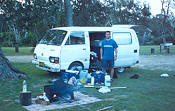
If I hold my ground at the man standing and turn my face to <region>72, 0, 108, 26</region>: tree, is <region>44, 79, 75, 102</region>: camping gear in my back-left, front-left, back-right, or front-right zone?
back-left

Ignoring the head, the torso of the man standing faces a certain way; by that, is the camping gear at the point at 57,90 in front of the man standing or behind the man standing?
in front

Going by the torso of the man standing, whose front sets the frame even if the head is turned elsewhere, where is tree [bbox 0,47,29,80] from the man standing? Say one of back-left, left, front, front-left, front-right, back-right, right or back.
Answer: right

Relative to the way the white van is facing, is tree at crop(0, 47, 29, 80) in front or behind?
in front

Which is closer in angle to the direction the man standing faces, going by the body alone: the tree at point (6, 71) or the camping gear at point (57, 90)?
the camping gear

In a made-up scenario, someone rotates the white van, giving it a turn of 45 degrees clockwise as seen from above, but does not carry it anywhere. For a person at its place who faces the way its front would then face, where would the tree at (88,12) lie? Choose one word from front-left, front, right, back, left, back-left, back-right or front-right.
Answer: right

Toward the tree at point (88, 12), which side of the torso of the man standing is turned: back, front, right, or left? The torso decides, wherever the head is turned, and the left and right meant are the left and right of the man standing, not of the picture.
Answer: back

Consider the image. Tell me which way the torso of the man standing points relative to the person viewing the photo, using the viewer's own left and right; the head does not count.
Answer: facing the viewer

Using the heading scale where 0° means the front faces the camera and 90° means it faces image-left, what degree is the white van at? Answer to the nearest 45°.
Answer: approximately 45°

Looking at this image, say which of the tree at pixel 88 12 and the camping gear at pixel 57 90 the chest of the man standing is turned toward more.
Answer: the camping gear

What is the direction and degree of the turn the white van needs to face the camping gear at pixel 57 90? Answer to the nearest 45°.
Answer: approximately 45° to its left
